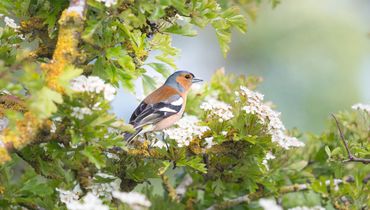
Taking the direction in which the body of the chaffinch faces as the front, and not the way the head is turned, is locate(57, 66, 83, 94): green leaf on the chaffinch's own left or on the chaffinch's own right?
on the chaffinch's own right

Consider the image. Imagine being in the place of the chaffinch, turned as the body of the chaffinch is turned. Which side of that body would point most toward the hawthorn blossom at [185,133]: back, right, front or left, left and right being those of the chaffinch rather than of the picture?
front

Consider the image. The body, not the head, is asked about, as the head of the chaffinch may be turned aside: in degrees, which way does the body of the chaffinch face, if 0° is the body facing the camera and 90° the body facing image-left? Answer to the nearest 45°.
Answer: approximately 270°

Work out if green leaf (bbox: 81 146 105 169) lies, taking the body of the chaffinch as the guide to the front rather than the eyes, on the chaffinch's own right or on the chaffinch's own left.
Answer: on the chaffinch's own right

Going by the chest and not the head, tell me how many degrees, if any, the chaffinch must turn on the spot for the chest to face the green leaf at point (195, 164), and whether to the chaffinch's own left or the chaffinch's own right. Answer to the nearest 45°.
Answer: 0° — it already faces it
